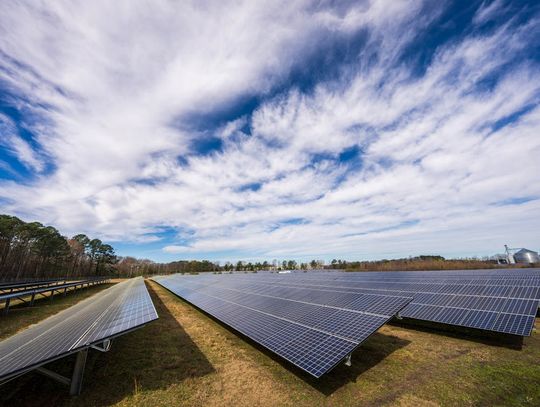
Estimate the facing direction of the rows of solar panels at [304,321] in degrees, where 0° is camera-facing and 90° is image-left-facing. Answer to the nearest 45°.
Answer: approximately 45°

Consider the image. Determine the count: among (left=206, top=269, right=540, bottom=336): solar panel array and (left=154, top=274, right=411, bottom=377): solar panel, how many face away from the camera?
0

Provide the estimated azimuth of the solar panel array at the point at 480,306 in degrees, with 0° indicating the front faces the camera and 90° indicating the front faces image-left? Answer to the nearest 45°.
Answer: approximately 45°

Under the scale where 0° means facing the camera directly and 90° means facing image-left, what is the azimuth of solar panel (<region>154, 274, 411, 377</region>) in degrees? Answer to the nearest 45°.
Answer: approximately 45°

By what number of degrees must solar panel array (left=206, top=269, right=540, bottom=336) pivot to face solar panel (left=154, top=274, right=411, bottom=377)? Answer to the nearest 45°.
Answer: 0° — it already faces it
